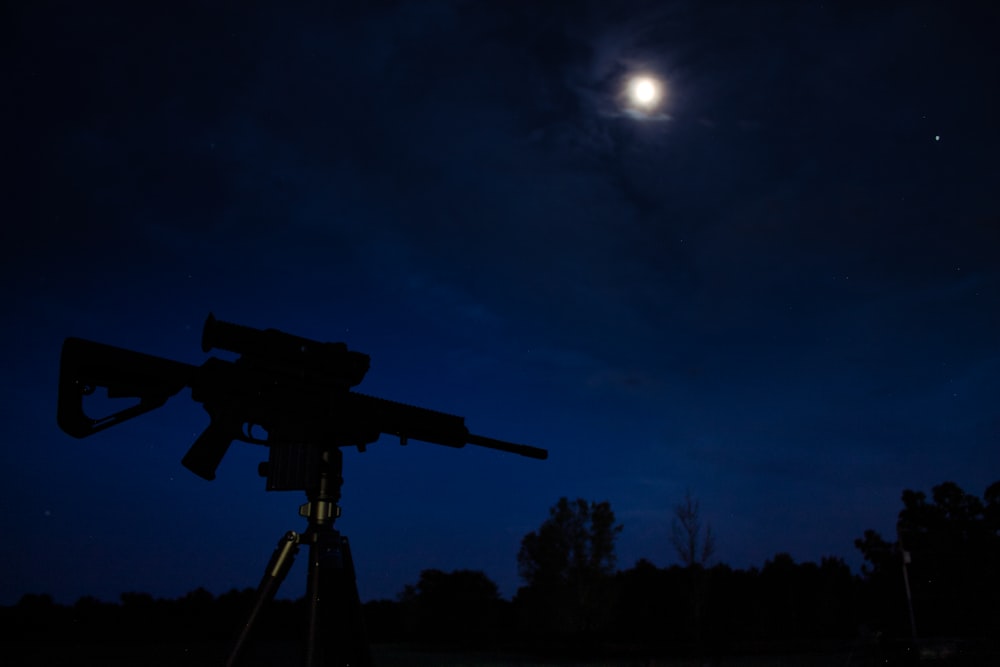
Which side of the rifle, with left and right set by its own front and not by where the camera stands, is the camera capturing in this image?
right

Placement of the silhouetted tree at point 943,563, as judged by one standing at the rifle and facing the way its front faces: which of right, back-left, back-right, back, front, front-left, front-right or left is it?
front-left
